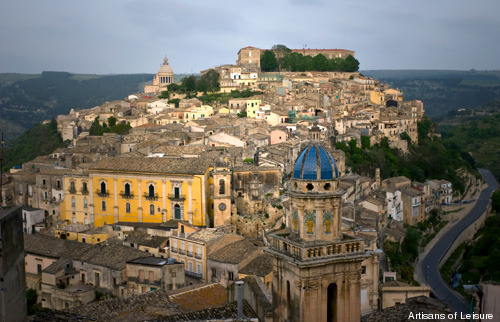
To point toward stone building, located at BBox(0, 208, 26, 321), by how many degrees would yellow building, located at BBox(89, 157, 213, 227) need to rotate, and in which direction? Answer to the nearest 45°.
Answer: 0° — it already faces it

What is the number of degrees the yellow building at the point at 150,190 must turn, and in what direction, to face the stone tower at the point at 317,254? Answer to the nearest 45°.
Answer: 0° — it already faces it

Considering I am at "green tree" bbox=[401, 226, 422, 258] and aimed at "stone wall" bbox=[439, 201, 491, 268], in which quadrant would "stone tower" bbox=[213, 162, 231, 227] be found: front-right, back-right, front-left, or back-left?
back-left

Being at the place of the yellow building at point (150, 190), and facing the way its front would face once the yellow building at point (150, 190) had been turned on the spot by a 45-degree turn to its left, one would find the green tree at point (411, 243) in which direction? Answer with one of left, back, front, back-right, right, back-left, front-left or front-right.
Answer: front-left

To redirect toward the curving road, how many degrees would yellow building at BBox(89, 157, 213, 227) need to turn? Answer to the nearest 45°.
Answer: approximately 90° to its left

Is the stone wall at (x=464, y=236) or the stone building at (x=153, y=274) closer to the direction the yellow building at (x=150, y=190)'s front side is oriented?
the stone building

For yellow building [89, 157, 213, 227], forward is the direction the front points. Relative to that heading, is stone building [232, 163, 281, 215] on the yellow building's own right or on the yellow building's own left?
on the yellow building's own left

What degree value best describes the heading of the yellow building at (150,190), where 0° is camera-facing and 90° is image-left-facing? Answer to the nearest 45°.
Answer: approximately 0°
